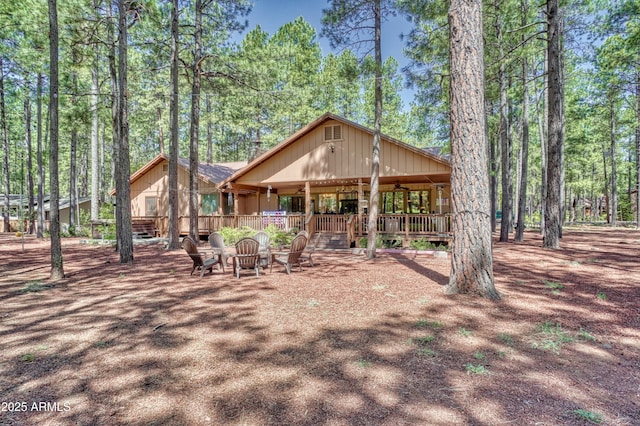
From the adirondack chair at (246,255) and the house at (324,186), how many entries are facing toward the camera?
1

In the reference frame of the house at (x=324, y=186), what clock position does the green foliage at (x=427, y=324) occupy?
The green foliage is roughly at 12 o'clock from the house.

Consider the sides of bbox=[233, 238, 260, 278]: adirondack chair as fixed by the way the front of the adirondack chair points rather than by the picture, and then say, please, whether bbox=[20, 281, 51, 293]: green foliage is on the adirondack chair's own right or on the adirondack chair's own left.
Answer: on the adirondack chair's own left

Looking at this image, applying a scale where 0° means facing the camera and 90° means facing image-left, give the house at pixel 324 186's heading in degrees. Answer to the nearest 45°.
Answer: approximately 0°

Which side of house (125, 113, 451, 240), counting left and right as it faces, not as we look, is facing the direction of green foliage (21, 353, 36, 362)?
front

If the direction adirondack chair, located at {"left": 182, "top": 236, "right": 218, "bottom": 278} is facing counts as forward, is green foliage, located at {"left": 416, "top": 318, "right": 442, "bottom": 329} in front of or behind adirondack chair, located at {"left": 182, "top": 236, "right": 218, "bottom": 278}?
in front

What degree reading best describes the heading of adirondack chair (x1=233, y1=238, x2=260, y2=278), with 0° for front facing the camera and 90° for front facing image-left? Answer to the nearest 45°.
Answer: approximately 180°

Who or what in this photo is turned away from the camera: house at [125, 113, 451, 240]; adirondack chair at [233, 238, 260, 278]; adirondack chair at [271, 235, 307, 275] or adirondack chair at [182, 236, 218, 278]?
adirondack chair at [233, 238, 260, 278]

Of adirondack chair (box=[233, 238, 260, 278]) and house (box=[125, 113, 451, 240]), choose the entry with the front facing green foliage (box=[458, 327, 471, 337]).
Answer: the house

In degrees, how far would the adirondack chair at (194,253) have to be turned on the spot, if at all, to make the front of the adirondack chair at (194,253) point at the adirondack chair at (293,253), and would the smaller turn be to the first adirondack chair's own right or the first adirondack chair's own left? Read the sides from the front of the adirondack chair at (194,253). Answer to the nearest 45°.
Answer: approximately 45° to the first adirondack chair's own left

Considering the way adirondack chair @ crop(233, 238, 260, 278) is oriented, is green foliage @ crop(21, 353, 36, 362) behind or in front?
behind

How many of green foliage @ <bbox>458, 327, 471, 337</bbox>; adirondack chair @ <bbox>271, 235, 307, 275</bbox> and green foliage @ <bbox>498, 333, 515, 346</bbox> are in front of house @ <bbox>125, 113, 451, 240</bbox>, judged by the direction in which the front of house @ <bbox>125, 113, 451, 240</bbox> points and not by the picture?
3

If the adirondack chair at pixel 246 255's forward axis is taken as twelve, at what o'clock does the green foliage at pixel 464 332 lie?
The green foliage is roughly at 5 o'clock from the adirondack chair.

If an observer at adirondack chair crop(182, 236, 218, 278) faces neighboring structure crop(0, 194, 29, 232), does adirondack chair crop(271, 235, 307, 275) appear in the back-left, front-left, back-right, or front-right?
back-right
